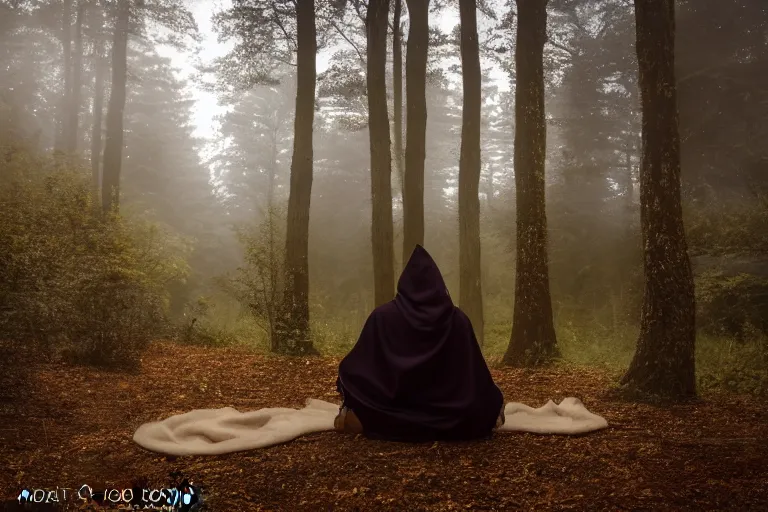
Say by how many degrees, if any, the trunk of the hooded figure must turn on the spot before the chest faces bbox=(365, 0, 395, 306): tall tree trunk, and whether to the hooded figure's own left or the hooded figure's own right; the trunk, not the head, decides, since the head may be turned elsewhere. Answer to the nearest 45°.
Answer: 0° — they already face it

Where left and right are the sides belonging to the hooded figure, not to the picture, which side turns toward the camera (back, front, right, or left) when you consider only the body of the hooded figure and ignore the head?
back

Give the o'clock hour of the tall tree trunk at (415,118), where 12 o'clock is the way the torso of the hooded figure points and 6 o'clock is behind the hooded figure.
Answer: The tall tree trunk is roughly at 12 o'clock from the hooded figure.

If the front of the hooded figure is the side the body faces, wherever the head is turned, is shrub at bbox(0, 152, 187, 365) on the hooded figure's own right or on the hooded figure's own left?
on the hooded figure's own left

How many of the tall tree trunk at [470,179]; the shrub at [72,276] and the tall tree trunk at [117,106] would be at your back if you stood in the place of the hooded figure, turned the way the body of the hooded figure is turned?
0

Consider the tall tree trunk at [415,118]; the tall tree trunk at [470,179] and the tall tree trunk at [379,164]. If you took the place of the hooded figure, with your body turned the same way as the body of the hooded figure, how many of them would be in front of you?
3

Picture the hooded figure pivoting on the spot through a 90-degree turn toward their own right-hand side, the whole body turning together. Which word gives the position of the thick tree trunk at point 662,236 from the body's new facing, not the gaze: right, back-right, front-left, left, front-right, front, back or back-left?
front-left

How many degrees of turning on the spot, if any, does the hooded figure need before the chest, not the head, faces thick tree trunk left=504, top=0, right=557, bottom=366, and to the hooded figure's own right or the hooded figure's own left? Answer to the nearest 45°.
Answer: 0° — they already face it

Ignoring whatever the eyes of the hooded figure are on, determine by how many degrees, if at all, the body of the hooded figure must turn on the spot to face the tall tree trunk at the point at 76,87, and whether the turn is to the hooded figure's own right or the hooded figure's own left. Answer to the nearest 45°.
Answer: approximately 45° to the hooded figure's own left

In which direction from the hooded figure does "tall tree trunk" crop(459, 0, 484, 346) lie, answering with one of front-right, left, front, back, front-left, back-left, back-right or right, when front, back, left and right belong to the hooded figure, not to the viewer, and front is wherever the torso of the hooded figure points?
front

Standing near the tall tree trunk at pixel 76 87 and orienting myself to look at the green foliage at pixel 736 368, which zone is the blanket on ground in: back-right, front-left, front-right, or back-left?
front-right
